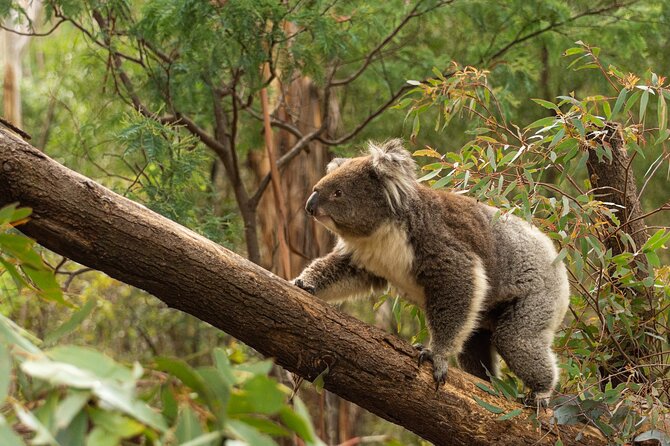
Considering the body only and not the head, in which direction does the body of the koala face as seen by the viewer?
to the viewer's left
